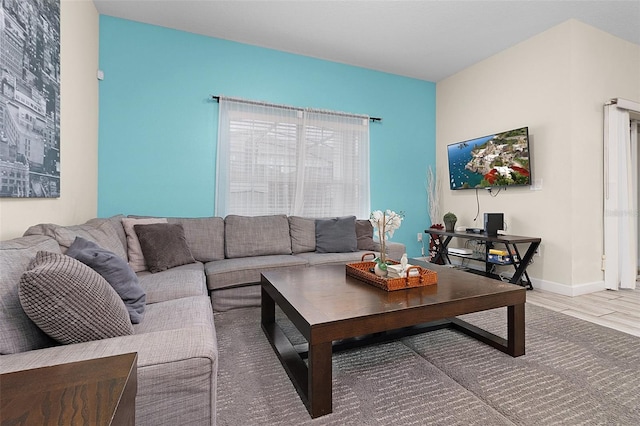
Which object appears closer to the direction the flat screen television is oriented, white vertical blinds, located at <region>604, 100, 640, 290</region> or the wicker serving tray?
the wicker serving tray
